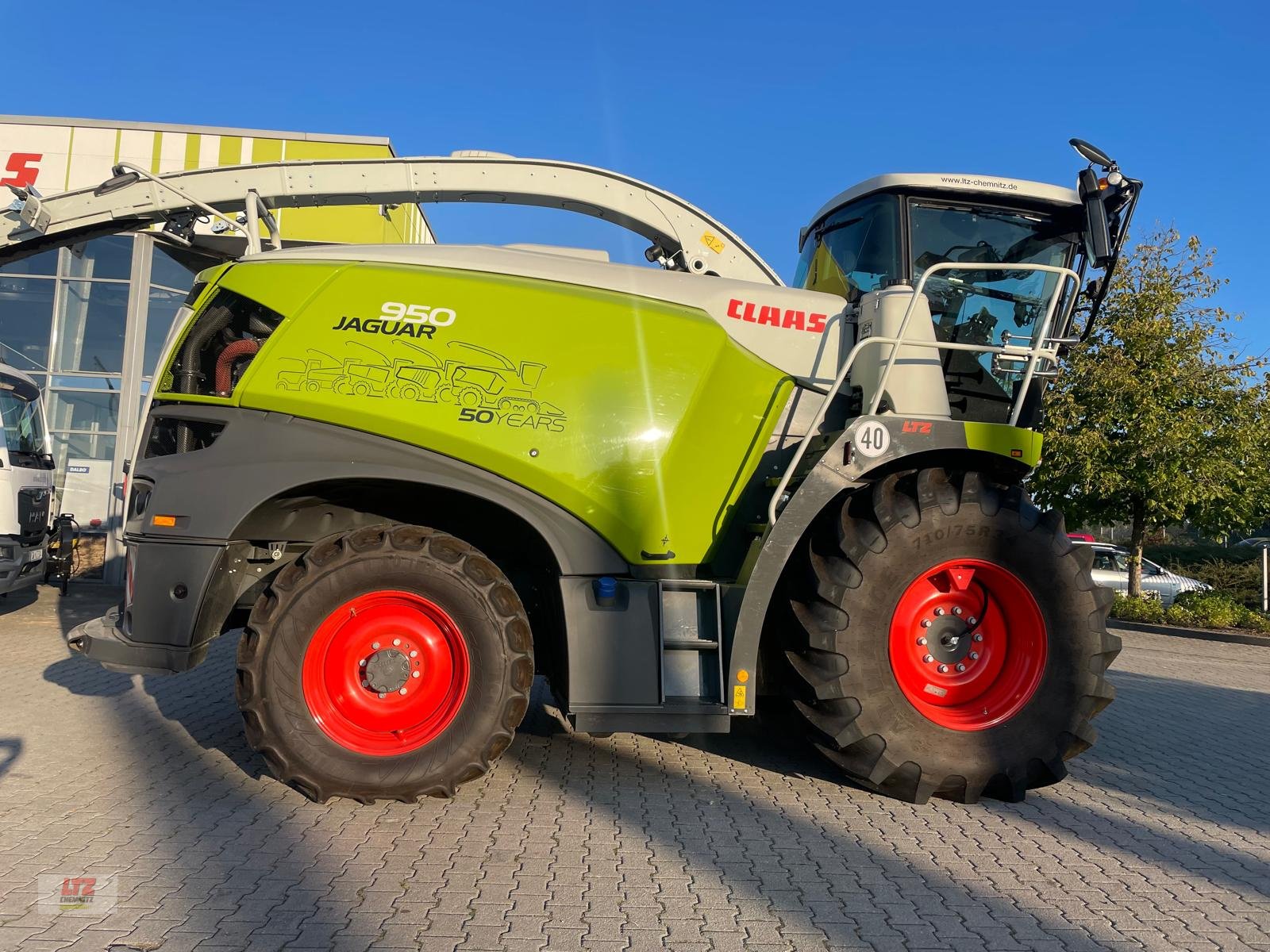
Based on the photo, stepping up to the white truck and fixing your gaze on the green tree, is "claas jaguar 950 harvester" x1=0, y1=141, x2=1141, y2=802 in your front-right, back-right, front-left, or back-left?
front-right

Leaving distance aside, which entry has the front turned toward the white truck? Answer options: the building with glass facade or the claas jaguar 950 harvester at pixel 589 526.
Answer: the building with glass facade

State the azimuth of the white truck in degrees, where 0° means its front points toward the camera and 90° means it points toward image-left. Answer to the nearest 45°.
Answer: approximately 315°

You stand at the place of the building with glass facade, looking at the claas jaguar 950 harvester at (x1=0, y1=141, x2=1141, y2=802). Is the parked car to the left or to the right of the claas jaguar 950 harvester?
left

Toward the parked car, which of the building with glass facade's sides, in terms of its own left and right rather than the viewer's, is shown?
left

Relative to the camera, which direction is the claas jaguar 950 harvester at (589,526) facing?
to the viewer's right

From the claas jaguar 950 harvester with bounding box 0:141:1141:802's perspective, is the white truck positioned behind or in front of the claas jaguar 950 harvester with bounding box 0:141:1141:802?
behind

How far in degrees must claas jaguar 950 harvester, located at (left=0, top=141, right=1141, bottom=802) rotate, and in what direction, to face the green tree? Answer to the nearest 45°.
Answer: approximately 45° to its left

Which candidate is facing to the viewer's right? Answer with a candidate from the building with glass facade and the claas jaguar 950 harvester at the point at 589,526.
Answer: the claas jaguar 950 harvester

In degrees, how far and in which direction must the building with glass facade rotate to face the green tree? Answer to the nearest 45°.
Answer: approximately 45° to its left

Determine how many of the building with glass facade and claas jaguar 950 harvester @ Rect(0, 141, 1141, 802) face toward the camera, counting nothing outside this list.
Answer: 1

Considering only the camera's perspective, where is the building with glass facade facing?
facing the viewer

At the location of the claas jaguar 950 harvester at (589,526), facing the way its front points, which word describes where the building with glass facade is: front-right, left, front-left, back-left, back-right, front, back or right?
back-left
